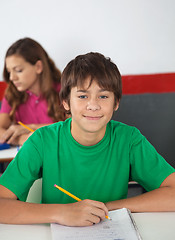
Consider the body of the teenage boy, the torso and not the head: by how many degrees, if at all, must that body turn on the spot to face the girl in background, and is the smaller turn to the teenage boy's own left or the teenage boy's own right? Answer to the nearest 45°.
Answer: approximately 180°

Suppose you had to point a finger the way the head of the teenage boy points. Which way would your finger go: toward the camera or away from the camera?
toward the camera

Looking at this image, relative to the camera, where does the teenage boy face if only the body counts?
toward the camera

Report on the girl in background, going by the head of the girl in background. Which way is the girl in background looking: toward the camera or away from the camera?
toward the camera

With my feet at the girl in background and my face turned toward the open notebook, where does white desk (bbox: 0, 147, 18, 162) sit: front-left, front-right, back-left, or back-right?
front-right

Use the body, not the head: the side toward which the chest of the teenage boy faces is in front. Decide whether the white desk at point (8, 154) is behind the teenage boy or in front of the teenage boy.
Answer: behind

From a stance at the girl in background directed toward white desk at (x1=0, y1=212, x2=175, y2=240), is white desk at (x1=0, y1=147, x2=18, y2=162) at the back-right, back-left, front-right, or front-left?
front-right
